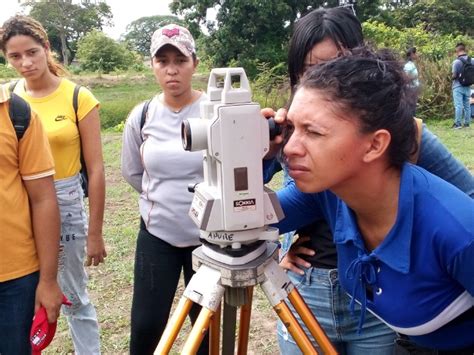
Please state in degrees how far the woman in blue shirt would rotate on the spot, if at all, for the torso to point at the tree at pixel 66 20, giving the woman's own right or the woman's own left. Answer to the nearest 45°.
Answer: approximately 90° to the woman's own right

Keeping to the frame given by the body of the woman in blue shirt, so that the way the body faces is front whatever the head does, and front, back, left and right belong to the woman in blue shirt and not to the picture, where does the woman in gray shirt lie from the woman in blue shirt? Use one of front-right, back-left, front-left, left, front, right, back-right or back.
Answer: right

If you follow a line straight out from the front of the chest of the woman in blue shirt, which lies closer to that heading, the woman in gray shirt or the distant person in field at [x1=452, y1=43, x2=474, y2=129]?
the woman in gray shirt

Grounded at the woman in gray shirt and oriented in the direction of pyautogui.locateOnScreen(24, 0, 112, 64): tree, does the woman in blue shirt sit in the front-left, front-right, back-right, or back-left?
back-right

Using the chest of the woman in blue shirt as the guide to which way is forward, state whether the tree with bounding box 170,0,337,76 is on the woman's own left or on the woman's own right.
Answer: on the woman's own right

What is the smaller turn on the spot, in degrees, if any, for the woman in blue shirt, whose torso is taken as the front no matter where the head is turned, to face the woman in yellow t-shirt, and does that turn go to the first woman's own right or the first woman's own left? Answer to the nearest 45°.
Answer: approximately 90° to the first woman's own right

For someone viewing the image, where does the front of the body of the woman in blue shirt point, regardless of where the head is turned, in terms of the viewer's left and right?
facing the viewer and to the left of the viewer
